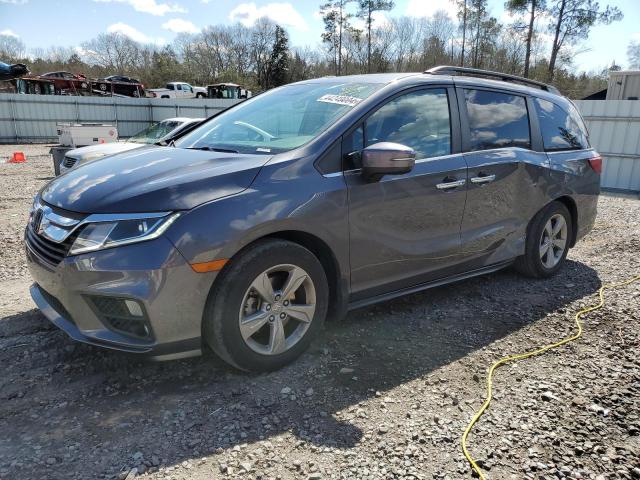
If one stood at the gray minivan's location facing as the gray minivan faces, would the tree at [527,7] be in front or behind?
behind

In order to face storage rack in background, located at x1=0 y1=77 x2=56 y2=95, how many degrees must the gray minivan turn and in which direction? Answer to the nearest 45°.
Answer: approximately 90° to its right

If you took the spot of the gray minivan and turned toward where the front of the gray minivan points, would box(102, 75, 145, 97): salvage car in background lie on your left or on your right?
on your right

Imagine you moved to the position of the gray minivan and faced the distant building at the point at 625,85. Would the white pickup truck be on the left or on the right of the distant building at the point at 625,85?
left

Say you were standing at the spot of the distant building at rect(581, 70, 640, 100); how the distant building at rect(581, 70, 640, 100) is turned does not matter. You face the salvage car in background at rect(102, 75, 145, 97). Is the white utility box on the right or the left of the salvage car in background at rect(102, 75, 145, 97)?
left

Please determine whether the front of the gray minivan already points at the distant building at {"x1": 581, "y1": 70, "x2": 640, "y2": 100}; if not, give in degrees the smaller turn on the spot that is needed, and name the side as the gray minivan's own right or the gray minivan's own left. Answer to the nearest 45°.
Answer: approximately 180°

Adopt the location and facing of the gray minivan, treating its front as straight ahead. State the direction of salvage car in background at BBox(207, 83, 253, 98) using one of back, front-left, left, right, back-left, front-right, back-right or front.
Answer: back-right

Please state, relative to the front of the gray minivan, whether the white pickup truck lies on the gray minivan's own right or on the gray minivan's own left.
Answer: on the gray minivan's own right

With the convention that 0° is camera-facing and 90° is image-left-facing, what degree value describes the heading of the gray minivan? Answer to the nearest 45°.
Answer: approximately 45°

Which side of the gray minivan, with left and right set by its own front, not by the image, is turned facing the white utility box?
right

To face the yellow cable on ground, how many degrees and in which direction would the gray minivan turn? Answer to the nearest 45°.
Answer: approximately 135° to its left

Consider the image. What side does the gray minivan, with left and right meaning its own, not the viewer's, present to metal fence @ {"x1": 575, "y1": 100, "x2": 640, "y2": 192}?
back
